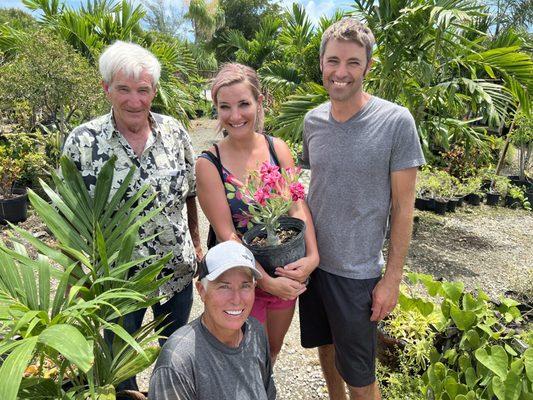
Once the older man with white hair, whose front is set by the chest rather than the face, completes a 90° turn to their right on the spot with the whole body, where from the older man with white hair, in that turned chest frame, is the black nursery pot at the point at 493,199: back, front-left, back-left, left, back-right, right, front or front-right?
back-right

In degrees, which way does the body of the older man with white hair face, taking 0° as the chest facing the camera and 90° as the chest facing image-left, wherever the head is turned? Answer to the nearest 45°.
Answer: approximately 0°

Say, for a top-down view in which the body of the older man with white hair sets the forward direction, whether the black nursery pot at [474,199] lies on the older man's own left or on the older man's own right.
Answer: on the older man's own left

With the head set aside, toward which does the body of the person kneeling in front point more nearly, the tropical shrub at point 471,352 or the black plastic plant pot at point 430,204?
the tropical shrub

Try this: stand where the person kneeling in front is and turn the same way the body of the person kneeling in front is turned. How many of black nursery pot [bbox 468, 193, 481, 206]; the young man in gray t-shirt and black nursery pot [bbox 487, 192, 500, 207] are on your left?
3

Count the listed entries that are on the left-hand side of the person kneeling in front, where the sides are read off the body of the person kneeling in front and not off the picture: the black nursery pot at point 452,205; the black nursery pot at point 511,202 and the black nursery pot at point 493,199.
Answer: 3

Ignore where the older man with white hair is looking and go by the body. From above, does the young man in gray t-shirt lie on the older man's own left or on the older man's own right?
on the older man's own left

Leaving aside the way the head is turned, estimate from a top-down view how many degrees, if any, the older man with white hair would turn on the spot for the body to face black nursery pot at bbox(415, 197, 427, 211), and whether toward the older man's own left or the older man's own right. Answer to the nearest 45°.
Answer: approximately 135° to the older man's own left

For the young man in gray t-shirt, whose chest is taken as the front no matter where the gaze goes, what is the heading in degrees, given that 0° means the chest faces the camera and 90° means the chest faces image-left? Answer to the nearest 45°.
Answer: approximately 45°
